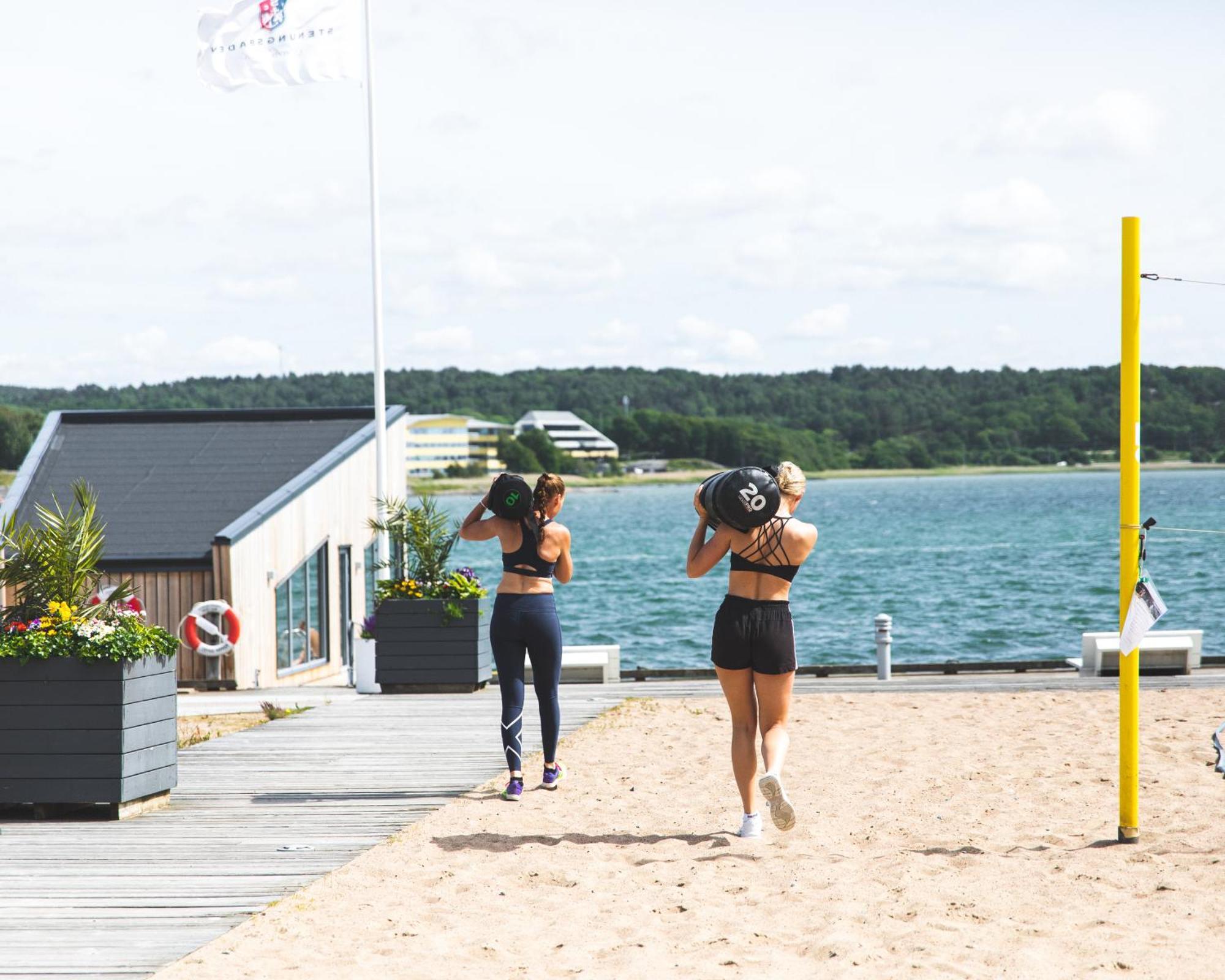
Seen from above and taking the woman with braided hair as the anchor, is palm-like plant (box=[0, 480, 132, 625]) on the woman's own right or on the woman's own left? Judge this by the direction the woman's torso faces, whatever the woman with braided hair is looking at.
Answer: on the woman's own left

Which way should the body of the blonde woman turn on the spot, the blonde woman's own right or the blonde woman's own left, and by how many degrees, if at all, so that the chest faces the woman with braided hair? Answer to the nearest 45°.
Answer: approximately 45° to the blonde woman's own left

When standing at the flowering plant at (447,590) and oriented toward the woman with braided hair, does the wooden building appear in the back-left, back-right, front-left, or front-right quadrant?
back-right

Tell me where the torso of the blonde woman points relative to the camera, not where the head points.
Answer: away from the camera

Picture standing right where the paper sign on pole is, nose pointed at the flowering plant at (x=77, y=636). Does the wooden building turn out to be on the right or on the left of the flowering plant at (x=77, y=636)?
right

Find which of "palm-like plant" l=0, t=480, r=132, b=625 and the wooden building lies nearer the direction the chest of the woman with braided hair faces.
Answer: the wooden building

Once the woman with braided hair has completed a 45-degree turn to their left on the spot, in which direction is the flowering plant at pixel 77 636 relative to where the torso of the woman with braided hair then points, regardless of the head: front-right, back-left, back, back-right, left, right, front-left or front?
front-left

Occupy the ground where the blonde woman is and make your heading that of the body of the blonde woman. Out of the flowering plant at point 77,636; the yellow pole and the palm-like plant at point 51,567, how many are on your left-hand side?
2

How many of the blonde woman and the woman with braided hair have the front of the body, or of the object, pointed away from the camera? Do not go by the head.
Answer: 2

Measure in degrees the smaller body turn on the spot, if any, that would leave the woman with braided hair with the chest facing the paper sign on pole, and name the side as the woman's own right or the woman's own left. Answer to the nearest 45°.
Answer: approximately 135° to the woman's own right

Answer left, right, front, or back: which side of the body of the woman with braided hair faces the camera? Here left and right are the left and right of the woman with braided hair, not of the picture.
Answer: back

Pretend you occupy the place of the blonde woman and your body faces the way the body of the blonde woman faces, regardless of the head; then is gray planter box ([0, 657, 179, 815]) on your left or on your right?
on your left

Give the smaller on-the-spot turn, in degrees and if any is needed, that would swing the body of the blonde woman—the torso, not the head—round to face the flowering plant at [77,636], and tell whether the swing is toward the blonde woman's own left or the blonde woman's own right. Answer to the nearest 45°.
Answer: approximately 90° to the blonde woman's own left

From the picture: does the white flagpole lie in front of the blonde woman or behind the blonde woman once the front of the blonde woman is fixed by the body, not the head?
in front
